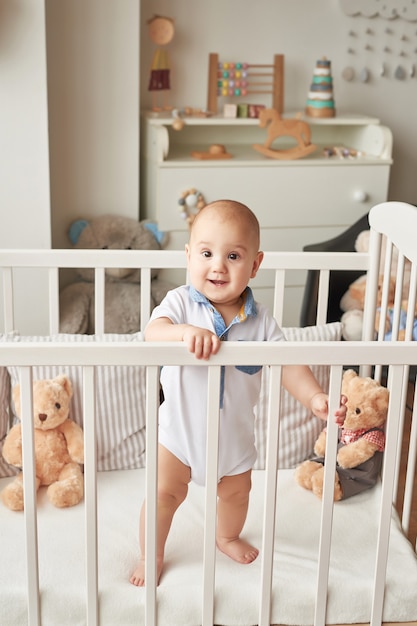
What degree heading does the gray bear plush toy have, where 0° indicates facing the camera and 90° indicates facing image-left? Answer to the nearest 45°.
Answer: approximately 0°

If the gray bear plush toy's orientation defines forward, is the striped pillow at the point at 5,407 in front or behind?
in front

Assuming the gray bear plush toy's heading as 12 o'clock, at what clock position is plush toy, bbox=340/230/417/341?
The plush toy is roughly at 10 o'clock from the gray bear plush toy.

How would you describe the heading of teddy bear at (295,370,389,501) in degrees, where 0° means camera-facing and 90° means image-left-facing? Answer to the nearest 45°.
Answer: approximately 45°

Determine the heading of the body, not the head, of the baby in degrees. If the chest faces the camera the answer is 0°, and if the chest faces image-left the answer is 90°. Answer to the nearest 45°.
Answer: approximately 0°

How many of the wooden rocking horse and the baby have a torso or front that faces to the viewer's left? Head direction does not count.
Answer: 1

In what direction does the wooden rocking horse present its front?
to the viewer's left

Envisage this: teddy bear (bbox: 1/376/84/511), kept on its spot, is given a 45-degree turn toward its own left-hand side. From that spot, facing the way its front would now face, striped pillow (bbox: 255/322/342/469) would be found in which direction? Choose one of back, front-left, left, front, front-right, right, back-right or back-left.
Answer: front-left

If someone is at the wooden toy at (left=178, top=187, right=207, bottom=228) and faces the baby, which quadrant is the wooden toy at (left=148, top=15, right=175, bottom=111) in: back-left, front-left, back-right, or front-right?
back-right

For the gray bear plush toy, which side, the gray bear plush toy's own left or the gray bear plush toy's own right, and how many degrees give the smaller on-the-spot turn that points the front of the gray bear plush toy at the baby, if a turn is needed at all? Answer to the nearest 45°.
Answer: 0° — it already faces them

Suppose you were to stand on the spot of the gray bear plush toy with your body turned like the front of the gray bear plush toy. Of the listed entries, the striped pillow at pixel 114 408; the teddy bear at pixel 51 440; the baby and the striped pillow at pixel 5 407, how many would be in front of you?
4
